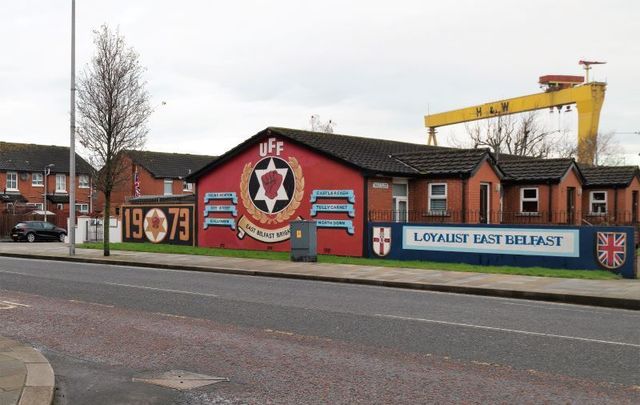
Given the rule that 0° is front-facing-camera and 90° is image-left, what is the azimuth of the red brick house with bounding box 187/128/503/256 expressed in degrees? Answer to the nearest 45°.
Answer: approximately 315°

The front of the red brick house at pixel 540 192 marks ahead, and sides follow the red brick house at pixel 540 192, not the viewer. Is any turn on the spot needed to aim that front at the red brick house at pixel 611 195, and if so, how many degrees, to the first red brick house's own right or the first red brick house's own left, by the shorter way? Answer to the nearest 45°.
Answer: approximately 90° to the first red brick house's own left

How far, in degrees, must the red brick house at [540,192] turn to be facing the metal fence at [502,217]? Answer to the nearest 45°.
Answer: approximately 90° to its right

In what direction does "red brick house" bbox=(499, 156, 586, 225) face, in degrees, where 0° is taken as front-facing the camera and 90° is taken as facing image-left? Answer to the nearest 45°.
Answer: approximately 315°

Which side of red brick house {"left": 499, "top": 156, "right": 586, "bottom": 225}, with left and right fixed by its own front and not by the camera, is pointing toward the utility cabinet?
right

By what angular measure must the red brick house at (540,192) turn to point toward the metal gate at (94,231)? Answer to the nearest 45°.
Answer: approximately 135° to its right

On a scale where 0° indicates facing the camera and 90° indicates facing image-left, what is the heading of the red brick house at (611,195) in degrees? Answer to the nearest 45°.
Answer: approximately 315°

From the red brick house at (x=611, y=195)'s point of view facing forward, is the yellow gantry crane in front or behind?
behind

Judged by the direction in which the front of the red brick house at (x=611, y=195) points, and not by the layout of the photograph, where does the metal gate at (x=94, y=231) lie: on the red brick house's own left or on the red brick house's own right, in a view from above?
on the red brick house's own right

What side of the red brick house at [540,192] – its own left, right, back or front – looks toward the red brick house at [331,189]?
right

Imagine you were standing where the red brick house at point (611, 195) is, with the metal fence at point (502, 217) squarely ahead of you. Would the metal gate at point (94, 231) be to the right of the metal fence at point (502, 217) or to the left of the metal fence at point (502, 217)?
right
